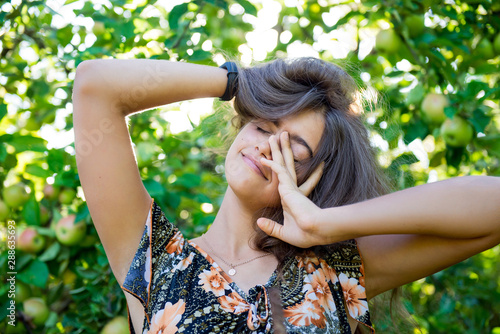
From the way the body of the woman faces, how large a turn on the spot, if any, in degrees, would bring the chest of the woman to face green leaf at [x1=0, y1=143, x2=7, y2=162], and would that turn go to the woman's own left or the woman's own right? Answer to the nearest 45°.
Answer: approximately 90° to the woman's own right

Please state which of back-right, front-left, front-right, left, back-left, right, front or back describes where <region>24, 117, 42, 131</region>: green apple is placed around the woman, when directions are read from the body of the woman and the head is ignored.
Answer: back-right

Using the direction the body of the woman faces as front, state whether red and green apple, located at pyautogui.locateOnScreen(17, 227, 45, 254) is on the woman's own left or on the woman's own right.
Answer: on the woman's own right

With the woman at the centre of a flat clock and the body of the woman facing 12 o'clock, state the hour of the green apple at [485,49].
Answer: The green apple is roughly at 7 o'clock from the woman.

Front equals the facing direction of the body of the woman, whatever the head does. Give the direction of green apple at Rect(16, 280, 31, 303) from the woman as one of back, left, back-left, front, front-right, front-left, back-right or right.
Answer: right

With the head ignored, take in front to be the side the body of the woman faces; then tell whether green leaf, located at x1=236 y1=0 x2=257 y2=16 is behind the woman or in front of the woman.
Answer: behind

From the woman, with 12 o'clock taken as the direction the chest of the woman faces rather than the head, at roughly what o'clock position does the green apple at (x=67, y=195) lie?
The green apple is roughly at 4 o'clock from the woman.

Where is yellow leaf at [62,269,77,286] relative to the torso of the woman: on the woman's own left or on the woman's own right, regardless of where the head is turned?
on the woman's own right

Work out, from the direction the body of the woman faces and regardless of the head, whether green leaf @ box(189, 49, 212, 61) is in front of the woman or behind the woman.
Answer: behind

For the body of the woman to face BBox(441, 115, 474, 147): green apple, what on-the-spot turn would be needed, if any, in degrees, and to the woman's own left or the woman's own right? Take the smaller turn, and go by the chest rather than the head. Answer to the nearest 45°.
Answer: approximately 135° to the woman's own left

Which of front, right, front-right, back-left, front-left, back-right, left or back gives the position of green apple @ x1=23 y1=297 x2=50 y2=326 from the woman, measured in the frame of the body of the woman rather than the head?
right

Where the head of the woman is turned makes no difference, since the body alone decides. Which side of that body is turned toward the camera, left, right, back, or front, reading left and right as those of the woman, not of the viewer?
front
